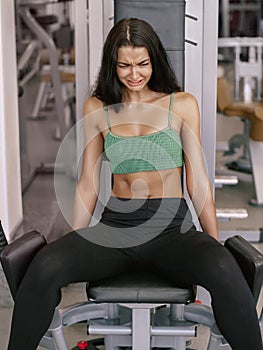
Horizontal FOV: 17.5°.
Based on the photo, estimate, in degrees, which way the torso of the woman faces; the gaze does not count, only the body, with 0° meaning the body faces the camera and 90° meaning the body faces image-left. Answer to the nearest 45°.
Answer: approximately 0°
